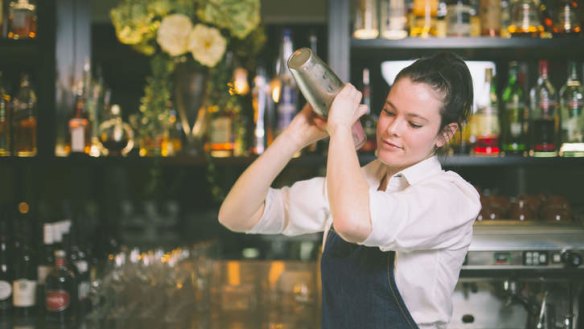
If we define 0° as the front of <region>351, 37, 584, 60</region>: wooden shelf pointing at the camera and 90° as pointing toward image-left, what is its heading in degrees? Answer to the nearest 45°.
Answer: approximately 0°

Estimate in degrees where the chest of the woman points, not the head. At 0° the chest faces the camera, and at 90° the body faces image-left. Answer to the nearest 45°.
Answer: approximately 45°

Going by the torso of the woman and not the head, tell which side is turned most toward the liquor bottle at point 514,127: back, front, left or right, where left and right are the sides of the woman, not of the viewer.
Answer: back

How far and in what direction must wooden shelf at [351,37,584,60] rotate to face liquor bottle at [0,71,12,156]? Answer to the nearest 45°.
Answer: approximately 90° to its right

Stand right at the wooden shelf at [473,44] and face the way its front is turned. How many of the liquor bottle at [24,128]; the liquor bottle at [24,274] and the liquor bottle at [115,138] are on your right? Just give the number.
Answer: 3

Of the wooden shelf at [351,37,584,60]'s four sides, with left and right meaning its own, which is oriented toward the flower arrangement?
right

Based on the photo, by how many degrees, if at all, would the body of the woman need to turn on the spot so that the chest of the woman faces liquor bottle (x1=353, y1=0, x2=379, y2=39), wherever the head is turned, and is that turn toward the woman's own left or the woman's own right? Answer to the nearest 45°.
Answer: approximately 135° to the woman's own right

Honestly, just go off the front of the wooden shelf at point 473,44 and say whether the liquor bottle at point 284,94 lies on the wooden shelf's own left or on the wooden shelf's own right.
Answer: on the wooden shelf's own right

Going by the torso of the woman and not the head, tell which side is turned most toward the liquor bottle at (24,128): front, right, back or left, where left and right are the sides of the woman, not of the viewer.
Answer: right

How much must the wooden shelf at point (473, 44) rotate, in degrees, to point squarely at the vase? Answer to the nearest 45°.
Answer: approximately 90° to its right

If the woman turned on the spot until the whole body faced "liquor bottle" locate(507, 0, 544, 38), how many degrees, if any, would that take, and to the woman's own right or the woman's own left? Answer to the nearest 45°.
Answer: approximately 180°
